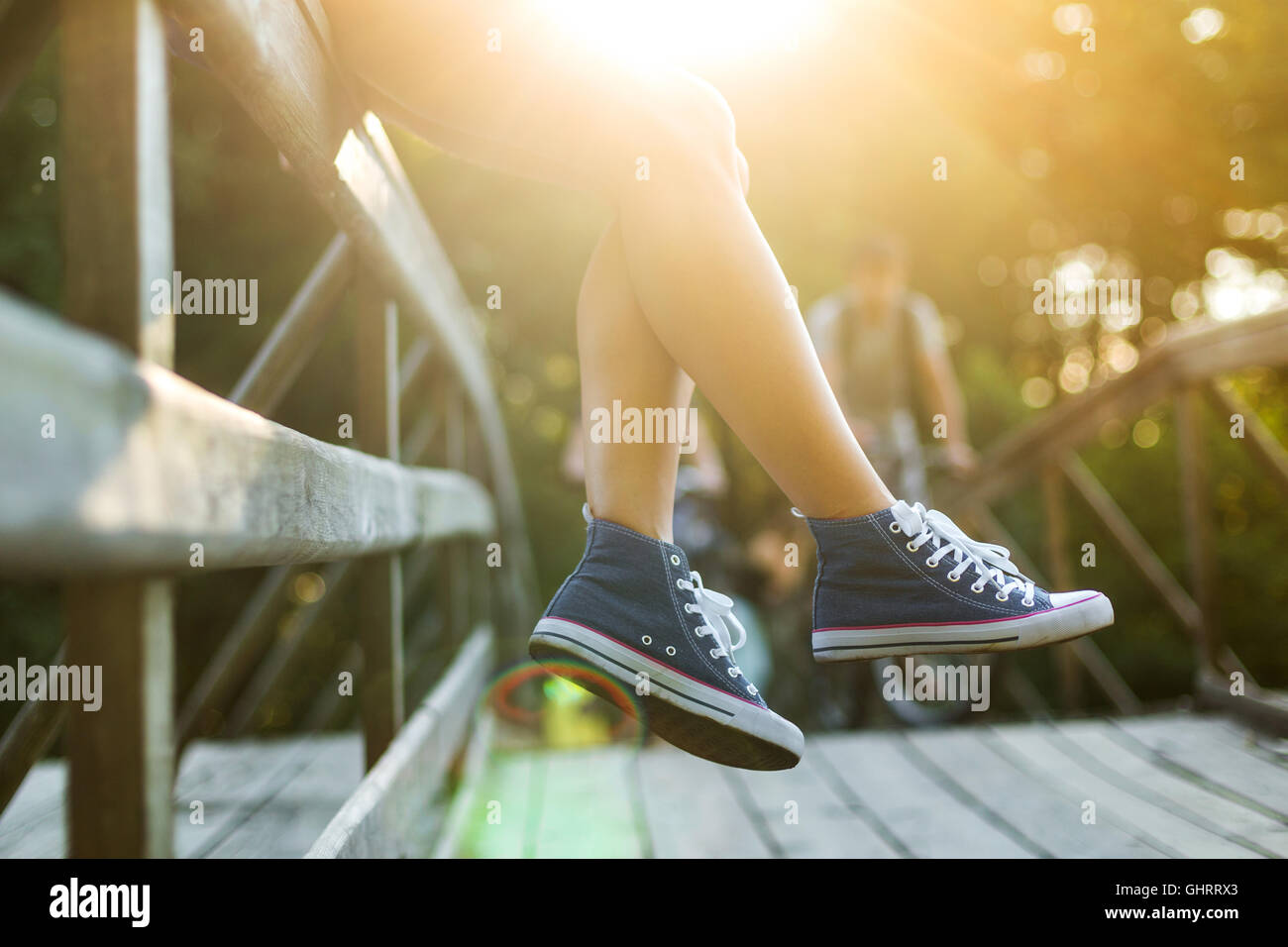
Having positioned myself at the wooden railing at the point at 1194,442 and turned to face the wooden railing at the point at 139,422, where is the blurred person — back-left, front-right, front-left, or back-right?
back-right

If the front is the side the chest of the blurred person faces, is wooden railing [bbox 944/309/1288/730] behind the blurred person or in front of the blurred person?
in front

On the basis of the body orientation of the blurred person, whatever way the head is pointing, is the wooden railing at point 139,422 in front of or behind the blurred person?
in front
